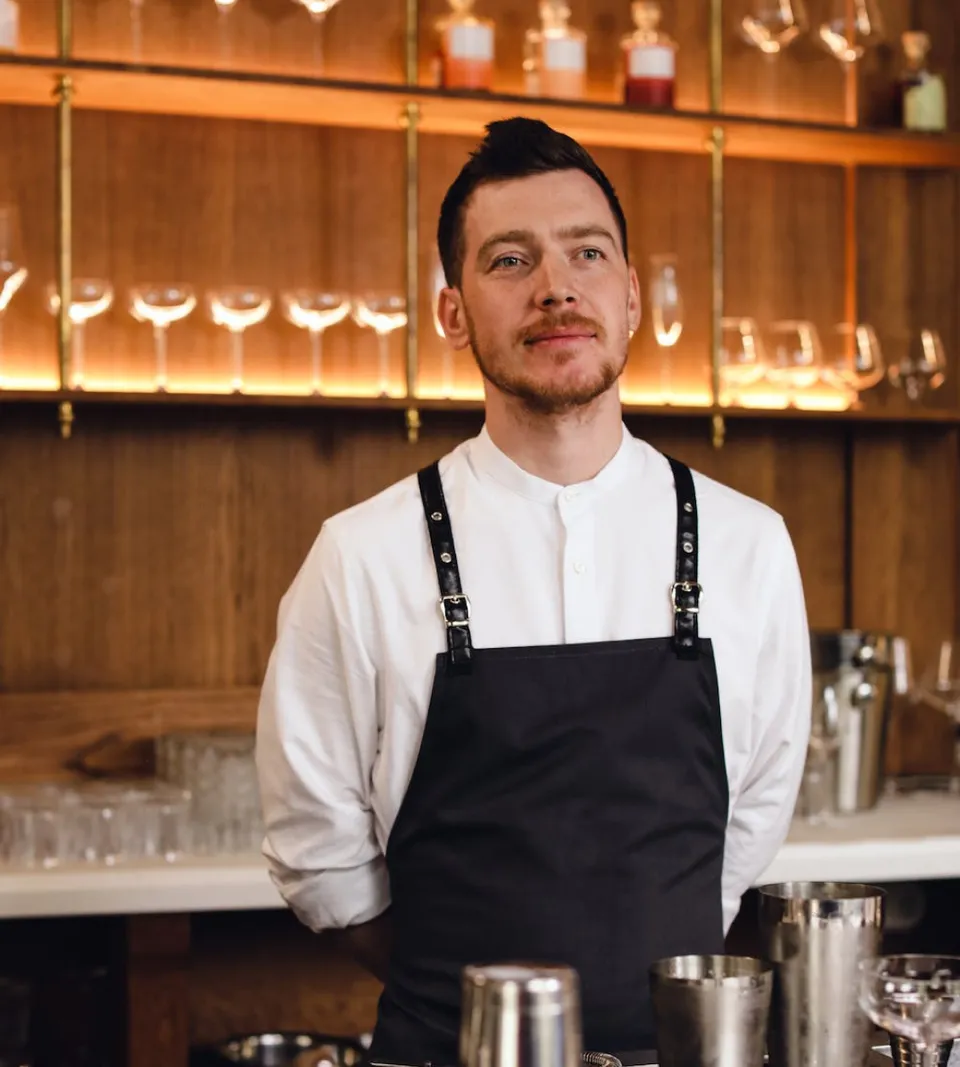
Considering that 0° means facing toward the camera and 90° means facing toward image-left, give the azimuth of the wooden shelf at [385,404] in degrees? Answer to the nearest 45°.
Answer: approximately 0°

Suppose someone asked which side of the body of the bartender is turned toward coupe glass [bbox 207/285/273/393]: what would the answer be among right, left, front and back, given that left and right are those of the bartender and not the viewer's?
back

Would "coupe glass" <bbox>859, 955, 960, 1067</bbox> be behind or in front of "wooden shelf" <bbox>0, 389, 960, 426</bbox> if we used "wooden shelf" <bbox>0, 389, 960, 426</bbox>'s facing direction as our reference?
in front

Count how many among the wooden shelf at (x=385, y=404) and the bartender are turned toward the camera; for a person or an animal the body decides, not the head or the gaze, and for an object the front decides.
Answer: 2

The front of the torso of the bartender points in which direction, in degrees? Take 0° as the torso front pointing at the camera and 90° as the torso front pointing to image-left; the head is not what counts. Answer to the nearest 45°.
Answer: approximately 0°
